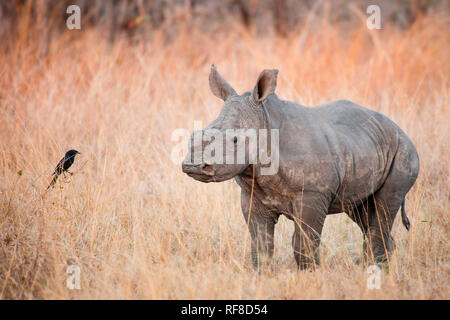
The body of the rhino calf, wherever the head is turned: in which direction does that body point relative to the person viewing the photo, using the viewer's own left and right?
facing the viewer and to the left of the viewer
